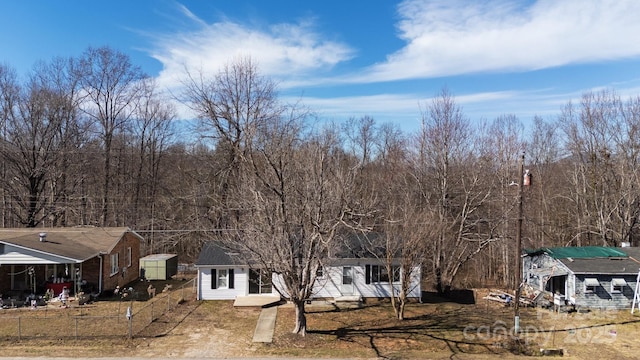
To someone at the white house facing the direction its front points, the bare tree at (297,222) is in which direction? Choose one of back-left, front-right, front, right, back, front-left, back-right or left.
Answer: front

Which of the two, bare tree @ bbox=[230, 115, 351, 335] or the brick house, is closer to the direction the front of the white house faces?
the bare tree

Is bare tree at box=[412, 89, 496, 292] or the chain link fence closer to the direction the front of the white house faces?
the chain link fence

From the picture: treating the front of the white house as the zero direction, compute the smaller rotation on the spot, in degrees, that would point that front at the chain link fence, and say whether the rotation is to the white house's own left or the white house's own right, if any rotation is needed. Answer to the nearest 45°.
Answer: approximately 45° to the white house's own right

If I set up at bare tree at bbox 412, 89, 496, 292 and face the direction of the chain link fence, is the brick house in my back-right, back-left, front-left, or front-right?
front-right

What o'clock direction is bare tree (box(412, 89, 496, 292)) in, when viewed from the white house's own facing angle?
The bare tree is roughly at 8 o'clock from the white house.

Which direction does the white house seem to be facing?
toward the camera

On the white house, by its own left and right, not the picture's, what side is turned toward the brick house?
right

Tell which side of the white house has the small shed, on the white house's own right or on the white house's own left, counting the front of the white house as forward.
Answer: on the white house's own right
